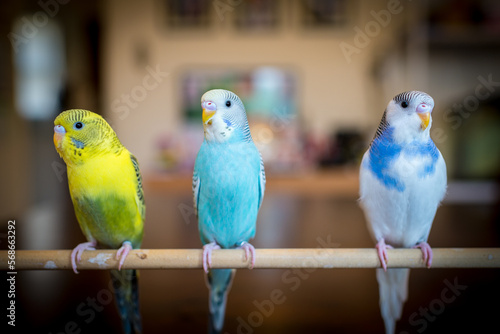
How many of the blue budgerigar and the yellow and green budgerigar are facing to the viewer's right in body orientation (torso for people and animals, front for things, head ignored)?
0

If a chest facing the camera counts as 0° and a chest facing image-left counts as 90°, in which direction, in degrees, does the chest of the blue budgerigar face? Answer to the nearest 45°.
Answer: approximately 0°

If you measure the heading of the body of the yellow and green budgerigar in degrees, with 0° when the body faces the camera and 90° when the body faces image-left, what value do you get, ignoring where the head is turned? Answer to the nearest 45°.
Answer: approximately 45°
